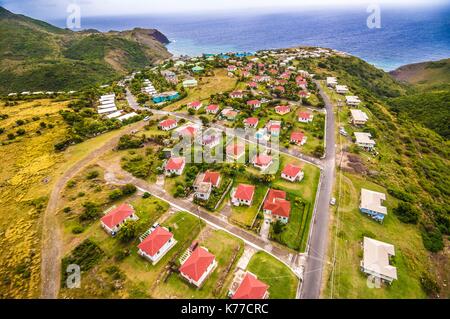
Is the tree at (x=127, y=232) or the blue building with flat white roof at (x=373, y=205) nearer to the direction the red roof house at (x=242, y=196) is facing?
the tree

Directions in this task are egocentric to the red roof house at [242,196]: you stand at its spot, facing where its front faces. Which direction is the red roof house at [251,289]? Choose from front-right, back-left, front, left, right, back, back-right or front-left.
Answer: front-left

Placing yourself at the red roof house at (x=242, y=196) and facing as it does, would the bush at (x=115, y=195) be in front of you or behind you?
in front

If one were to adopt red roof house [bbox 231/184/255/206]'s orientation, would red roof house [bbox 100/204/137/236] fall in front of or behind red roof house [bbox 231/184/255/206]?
in front

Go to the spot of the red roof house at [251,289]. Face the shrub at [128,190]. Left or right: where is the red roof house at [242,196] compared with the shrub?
right

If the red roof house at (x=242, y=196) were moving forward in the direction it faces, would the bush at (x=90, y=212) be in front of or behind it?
in front

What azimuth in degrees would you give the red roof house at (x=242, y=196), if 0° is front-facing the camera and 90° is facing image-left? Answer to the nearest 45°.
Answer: approximately 45°

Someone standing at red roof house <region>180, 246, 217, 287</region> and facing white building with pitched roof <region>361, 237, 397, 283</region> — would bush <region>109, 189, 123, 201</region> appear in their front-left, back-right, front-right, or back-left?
back-left

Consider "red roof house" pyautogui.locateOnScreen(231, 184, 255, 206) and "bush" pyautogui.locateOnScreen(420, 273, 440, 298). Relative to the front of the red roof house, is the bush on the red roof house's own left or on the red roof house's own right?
on the red roof house's own left

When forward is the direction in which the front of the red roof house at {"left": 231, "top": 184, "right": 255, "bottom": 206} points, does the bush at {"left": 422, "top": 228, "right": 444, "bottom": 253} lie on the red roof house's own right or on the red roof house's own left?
on the red roof house's own left
